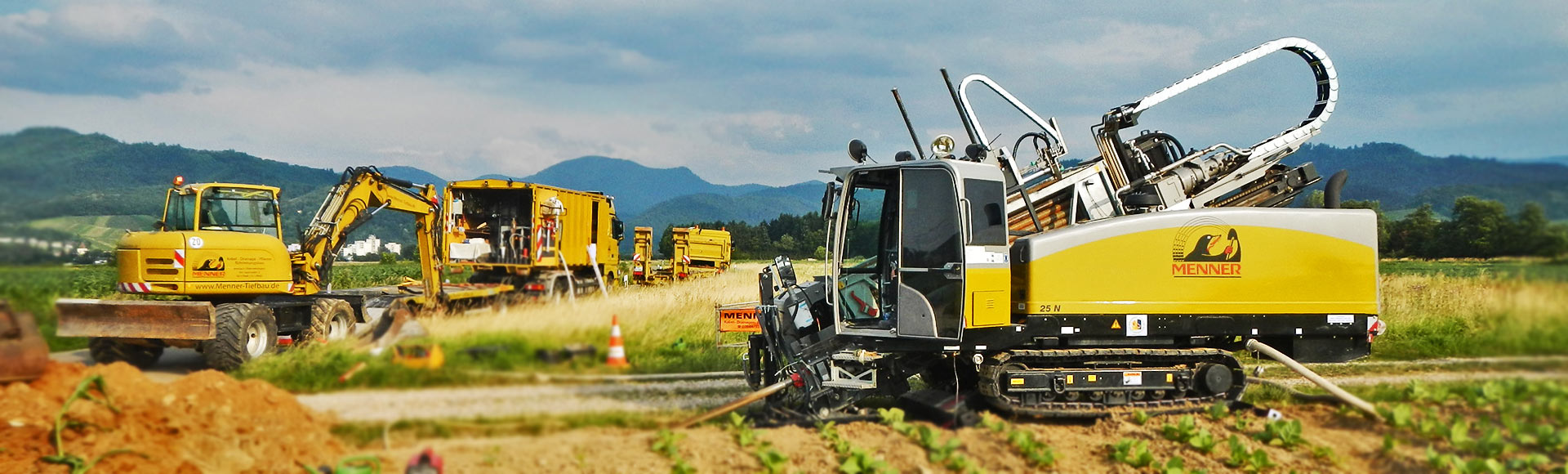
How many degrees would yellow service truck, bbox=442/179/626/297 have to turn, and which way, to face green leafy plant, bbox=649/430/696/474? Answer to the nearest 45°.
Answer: approximately 135° to its right

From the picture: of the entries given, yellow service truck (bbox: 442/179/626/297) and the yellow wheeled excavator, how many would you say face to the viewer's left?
0

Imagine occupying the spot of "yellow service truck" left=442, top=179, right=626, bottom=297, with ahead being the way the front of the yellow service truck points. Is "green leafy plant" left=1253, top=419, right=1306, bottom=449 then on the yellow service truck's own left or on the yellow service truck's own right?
on the yellow service truck's own right

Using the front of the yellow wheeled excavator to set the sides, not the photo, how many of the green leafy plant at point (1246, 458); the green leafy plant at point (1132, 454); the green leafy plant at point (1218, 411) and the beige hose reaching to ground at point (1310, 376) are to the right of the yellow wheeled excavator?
4

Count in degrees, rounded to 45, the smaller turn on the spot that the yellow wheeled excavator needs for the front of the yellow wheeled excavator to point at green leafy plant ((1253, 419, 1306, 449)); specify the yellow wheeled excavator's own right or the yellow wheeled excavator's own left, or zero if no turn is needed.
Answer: approximately 90° to the yellow wheeled excavator's own right

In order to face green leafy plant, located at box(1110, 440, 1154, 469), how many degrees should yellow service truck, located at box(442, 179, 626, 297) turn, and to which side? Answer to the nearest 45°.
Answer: approximately 90° to its right

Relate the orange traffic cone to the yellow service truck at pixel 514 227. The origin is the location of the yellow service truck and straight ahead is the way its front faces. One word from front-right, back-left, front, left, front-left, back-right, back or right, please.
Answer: back-right

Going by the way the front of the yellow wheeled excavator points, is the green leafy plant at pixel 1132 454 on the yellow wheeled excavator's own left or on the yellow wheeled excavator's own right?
on the yellow wheeled excavator's own right

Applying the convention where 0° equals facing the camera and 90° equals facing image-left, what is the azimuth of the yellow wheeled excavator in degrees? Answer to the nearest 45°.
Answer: approximately 225°

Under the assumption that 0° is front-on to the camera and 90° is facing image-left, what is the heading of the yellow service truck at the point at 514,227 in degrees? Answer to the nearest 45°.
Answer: approximately 225°

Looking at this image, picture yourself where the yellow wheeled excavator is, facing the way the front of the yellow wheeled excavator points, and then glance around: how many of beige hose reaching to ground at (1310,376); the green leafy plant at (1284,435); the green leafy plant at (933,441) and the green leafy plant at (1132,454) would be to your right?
4

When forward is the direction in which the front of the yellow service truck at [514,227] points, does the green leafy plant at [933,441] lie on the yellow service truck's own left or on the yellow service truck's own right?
on the yellow service truck's own right

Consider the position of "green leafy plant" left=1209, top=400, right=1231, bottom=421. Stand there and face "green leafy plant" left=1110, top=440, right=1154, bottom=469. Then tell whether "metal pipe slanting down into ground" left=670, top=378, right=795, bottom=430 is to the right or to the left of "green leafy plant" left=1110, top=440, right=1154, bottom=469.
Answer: right
